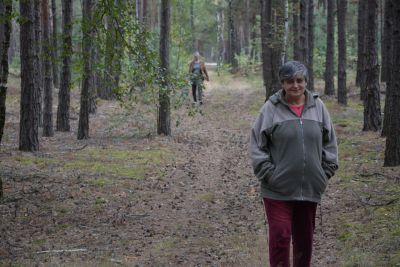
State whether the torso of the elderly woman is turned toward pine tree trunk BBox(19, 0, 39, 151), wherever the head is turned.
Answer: no

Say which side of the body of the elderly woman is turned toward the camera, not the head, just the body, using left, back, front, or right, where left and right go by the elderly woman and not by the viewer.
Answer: front

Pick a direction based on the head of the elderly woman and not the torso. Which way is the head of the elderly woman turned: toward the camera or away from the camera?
toward the camera
